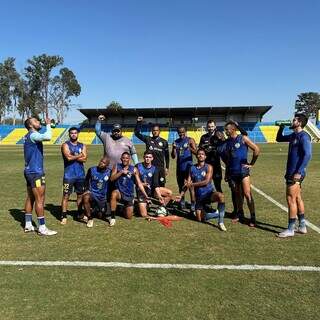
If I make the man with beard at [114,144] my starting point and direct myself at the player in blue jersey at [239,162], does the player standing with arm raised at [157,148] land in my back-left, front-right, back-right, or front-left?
front-left

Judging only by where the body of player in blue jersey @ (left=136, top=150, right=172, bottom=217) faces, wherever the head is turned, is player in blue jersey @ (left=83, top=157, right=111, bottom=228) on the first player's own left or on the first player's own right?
on the first player's own right

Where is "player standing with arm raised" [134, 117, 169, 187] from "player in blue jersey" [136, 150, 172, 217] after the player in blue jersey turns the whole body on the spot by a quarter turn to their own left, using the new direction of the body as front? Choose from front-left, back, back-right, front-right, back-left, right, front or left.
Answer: left

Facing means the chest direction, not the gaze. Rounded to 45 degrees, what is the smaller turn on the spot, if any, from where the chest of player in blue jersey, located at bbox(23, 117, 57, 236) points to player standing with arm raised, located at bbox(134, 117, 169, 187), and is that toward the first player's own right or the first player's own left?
approximately 45° to the first player's own left

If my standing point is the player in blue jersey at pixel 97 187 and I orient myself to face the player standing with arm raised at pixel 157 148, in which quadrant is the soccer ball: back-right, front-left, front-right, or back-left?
front-right

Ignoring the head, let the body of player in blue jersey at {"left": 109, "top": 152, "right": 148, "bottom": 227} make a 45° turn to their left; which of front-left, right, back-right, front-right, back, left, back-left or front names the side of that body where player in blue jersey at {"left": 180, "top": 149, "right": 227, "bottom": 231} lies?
front-left

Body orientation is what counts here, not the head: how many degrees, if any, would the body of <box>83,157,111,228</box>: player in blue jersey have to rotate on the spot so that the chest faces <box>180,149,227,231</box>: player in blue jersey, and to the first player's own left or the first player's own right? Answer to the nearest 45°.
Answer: approximately 90° to the first player's own left

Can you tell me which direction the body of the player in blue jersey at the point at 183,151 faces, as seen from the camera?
toward the camera

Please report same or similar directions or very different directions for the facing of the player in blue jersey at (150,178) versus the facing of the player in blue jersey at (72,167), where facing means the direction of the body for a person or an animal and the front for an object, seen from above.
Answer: same or similar directions

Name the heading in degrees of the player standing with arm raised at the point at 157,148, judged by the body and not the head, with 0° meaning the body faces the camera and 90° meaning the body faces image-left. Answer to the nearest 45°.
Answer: approximately 0°

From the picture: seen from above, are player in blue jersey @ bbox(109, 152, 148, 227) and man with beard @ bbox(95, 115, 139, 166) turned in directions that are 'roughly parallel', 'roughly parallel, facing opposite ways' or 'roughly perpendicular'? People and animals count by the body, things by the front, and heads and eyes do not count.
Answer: roughly parallel

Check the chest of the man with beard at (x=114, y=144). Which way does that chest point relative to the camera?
toward the camera

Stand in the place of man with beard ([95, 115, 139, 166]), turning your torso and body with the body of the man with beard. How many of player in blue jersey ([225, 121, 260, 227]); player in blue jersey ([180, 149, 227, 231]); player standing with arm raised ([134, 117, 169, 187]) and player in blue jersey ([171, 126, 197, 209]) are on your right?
0

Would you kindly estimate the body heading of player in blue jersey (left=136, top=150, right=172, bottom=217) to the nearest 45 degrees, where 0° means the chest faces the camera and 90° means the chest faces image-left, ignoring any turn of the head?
approximately 0°
